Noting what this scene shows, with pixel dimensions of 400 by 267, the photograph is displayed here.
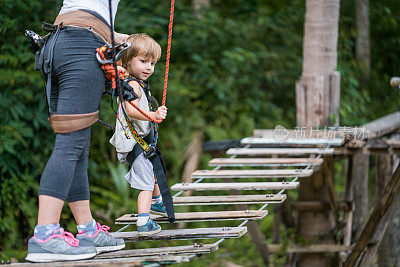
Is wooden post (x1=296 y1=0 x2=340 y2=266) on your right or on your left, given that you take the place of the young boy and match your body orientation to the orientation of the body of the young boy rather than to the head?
on your left

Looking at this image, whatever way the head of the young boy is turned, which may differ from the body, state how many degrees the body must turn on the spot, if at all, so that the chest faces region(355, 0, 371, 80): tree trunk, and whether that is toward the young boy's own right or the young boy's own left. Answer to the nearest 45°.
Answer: approximately 45° to the young boy's own left

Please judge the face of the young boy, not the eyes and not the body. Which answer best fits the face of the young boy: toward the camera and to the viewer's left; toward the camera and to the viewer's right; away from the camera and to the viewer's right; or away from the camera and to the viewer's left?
toward the camera and to the viewer's right

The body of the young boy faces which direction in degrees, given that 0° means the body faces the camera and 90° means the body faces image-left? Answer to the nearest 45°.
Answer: approximately 270°

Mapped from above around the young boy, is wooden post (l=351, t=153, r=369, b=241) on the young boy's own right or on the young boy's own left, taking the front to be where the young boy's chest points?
on the young boy's own left
